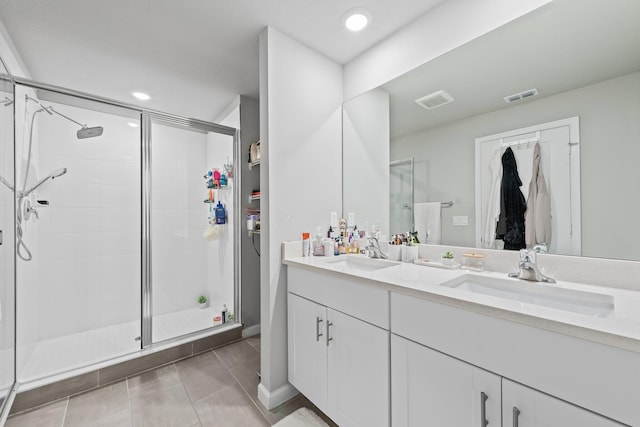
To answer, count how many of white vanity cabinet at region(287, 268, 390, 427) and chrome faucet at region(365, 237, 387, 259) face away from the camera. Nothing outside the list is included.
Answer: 0

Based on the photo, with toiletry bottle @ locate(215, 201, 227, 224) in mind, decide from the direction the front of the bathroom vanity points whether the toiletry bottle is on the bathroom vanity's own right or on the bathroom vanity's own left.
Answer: on the bathroom vanity's own right

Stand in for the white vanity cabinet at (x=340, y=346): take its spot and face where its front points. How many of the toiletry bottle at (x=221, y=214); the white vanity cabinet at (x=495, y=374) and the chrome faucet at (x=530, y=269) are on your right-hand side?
1

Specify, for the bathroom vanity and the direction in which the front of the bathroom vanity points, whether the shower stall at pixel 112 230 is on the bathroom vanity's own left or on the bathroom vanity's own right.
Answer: on the bathroom vanity's own right

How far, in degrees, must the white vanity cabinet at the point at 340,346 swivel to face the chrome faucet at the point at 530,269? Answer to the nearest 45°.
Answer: approximately 135° to its left

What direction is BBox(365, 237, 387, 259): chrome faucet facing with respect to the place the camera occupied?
facing the viewer and to the left of the viewer

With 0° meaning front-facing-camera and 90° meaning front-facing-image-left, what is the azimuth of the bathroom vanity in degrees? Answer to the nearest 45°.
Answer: approximately 45°

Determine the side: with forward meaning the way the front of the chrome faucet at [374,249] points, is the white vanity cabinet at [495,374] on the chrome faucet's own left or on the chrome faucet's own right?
on the chrome faucet's own left

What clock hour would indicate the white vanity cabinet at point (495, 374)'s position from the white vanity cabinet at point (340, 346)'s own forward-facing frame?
the white vanity cabinet at point (495, 374) is roughly at 9 o'clock from the white vanity cabinet at point (340, 346).
